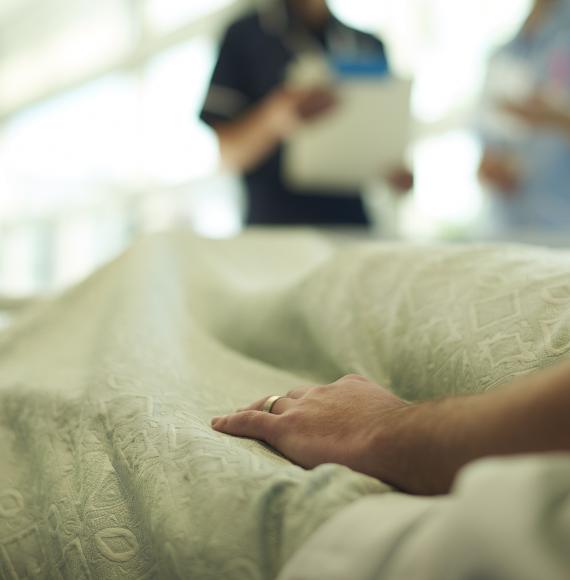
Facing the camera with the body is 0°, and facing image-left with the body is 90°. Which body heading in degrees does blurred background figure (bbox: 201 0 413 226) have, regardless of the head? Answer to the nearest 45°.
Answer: approximately 315°
